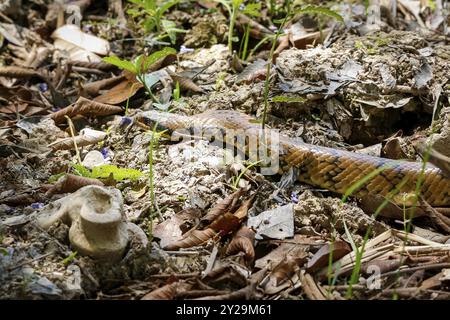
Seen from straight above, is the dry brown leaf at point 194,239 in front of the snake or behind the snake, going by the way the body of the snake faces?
in front

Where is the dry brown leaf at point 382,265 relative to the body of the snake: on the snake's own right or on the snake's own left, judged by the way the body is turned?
on the snake's own left

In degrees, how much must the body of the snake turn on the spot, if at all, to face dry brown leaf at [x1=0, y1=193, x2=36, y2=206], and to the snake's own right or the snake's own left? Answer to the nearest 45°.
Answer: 0° — it already faces it

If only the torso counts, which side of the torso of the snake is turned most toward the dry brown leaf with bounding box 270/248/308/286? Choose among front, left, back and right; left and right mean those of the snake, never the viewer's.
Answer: left

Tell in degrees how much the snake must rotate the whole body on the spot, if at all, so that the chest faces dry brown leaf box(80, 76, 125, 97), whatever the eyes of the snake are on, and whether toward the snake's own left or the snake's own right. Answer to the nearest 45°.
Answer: approximately 45° to the snake's own right

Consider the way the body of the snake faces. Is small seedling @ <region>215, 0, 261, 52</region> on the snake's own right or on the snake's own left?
on the snake's own right

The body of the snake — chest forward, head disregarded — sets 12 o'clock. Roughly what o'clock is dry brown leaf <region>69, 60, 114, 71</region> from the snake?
The dry brown leaf is roughly at 1 o'clock from the snake.

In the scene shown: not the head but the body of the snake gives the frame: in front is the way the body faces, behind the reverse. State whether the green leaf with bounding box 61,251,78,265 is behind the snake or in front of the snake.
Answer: in front

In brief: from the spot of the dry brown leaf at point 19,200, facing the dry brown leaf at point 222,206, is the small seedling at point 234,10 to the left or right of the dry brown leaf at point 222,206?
left

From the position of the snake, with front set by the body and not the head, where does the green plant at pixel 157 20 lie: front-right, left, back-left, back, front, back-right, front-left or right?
front-right

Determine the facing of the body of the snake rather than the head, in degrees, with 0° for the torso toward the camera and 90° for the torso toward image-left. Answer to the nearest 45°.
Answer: approximately 90°

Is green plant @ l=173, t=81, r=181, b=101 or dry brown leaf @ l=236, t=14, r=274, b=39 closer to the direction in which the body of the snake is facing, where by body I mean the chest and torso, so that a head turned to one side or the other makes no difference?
the green plant
